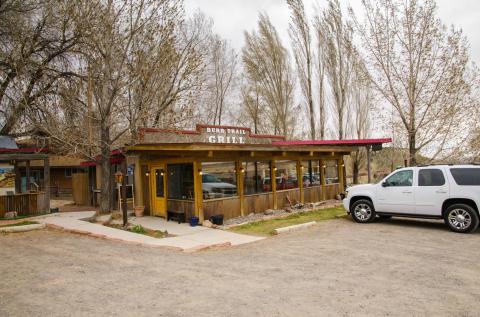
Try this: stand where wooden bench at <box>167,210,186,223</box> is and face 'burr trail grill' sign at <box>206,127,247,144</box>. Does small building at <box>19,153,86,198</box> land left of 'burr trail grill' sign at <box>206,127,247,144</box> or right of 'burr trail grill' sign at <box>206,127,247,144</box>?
left

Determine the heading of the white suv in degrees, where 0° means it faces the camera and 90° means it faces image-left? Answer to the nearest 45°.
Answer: approximately 90°

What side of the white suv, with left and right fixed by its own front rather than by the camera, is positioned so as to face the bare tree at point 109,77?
front

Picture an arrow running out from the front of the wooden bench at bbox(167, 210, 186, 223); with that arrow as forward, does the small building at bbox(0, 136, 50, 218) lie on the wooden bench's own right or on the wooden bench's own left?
on the wooden bench's own right

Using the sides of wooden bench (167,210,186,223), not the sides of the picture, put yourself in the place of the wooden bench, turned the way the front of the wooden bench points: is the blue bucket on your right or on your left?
on your left

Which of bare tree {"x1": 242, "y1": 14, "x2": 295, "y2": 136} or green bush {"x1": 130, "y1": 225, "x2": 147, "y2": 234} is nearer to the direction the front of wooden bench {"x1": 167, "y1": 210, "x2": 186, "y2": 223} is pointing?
the green bush

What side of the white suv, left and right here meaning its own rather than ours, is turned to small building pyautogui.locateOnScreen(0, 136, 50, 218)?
front

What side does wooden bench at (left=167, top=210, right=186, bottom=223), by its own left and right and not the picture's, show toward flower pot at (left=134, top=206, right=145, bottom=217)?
right

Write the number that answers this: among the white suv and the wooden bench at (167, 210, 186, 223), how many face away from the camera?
0

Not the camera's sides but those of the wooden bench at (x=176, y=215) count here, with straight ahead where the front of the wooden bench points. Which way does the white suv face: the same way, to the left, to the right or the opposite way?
to the right

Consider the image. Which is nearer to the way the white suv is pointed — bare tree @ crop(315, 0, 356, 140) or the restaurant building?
the restaurant building

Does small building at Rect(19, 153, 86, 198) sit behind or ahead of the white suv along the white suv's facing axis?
ahead

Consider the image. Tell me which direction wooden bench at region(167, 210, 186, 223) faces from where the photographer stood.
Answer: facing the viewer and to the left of the viewer
